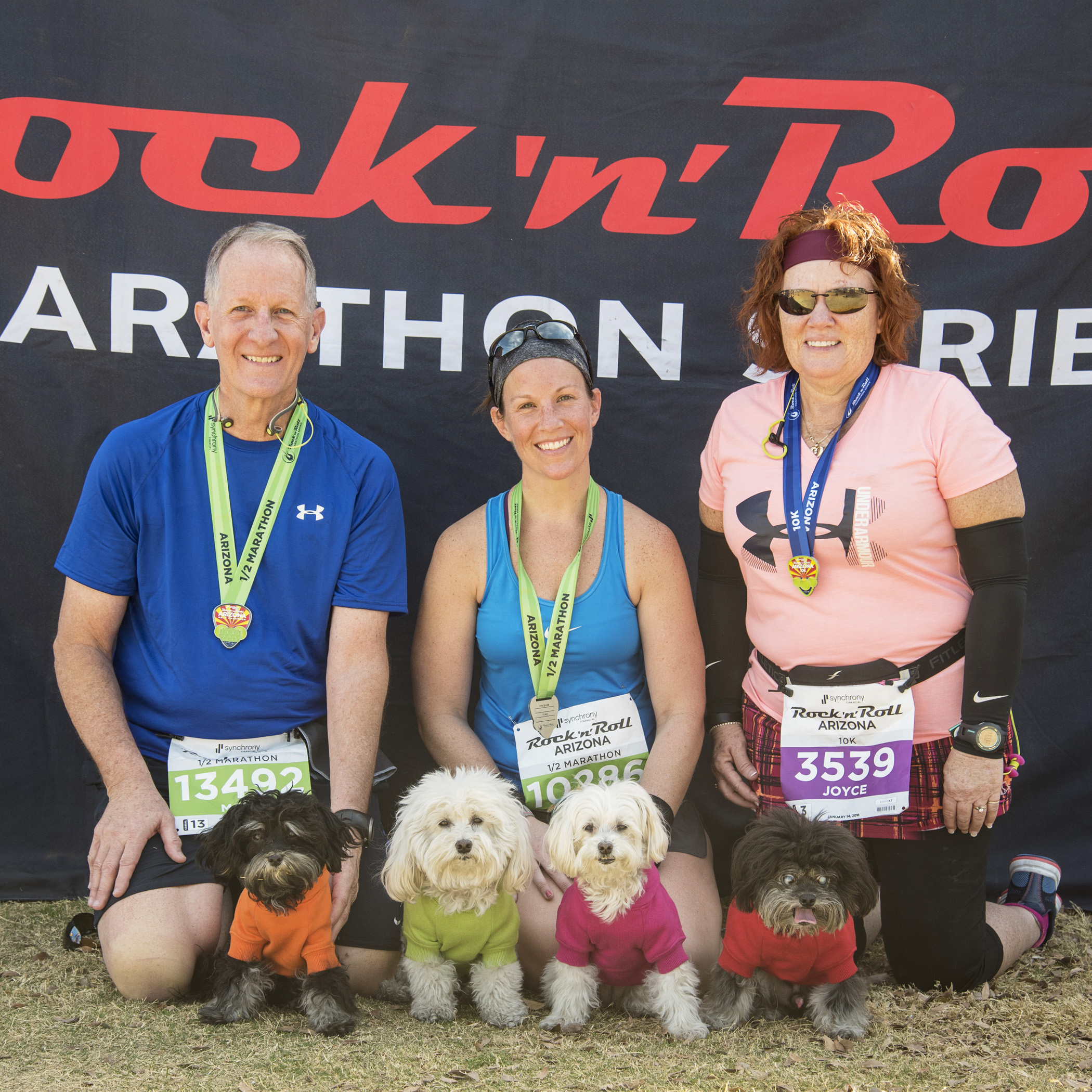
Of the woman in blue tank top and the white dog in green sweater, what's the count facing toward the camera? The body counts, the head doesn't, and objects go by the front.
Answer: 2

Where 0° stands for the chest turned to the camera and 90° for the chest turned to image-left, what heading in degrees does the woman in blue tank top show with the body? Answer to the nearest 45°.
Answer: approximately 0°

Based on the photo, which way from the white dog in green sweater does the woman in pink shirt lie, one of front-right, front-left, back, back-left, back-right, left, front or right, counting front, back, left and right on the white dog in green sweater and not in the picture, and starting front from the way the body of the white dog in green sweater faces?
left

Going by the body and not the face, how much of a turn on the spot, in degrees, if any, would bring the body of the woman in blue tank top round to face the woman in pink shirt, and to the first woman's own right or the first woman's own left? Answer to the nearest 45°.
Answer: approximately 90° to the first woman's own left

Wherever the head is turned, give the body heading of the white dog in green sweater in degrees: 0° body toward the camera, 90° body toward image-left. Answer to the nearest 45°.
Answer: approximately 0°
